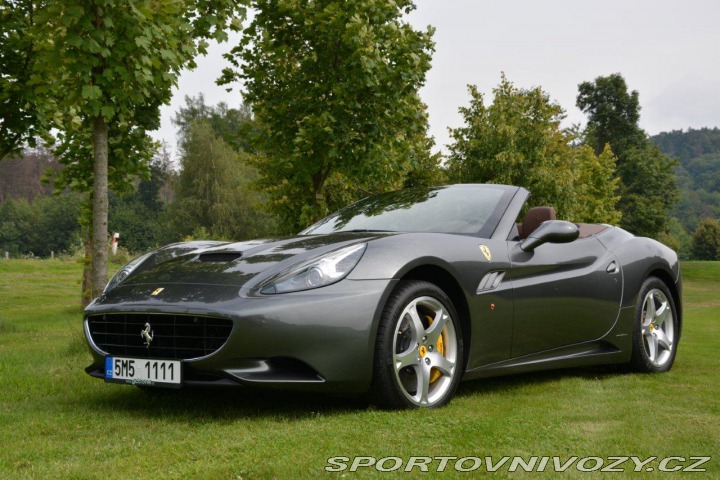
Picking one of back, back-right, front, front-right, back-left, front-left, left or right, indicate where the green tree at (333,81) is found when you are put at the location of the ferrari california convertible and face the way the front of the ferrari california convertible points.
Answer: back-right

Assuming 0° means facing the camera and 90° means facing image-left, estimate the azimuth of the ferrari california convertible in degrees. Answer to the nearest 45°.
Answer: approximately 45°

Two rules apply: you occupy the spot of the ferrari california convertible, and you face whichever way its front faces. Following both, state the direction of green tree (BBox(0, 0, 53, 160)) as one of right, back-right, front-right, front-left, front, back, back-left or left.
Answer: right

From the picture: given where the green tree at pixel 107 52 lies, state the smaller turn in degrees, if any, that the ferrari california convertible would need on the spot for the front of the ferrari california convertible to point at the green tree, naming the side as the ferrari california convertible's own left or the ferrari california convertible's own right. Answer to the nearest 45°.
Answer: approximately 90° to the ferrari california convertible's own right

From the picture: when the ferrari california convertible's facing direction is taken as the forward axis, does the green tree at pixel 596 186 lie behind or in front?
behind
